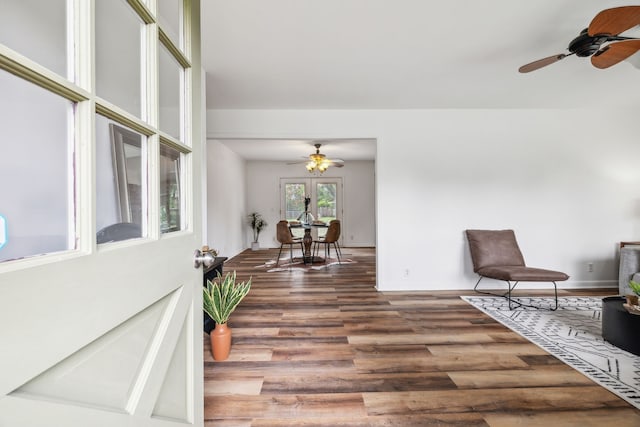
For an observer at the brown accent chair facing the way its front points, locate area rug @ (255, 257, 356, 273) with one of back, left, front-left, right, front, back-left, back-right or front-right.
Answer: back-right

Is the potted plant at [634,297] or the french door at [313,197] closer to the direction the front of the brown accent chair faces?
the potted plant

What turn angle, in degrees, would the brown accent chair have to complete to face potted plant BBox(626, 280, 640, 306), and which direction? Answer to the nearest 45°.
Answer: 0° — it already faces it

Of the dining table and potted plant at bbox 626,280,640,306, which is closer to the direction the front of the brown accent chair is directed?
the potted plant

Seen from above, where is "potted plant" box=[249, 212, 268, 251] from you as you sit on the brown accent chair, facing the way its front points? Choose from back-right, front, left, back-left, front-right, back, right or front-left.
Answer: back-right

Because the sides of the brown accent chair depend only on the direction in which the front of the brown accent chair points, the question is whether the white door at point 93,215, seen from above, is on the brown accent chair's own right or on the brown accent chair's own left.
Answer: on the brown accent chair's own right

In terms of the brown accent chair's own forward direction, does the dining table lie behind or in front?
behind

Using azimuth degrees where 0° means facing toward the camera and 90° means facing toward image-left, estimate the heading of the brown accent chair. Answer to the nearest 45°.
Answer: approximately 315°

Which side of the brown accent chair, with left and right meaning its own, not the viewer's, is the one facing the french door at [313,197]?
back
